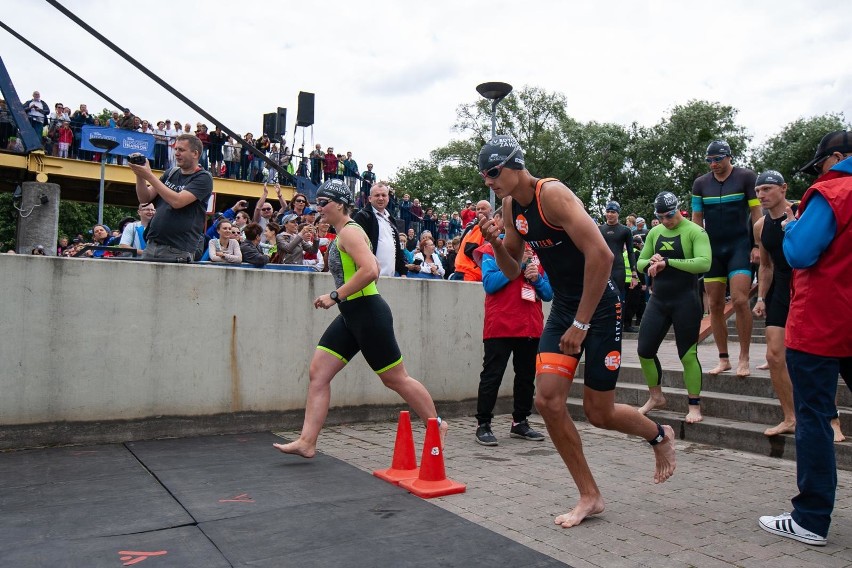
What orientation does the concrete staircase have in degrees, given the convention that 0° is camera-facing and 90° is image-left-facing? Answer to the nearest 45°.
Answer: approximately 45°

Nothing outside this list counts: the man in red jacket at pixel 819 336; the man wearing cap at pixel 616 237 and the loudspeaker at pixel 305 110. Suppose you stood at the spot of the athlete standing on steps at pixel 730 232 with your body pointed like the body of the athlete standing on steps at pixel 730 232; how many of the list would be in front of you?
1

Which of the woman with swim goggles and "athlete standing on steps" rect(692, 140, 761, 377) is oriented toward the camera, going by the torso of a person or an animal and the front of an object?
the athlete standing on steps

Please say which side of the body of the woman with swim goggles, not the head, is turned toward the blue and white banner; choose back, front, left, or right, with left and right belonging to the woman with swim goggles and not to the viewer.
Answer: right

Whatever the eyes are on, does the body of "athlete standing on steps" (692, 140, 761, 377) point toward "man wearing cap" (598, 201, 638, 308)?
no

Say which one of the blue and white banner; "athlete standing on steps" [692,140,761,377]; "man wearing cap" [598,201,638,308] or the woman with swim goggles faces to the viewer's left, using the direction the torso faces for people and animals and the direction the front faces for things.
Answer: the woman with swim goggles

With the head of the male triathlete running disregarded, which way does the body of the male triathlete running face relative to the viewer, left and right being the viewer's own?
facing the viewer and to the left of the viewer

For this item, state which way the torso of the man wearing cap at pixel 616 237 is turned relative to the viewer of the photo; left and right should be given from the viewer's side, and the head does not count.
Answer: facing the viewer

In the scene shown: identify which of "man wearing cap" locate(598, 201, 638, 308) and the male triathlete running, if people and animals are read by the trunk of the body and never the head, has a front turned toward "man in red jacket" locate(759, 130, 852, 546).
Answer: the man wearing cap

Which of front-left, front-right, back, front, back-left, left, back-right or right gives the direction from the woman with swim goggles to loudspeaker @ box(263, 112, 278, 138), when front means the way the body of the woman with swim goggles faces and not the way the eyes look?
right

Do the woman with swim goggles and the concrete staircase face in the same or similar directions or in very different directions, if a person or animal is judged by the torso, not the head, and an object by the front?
same or similar directions

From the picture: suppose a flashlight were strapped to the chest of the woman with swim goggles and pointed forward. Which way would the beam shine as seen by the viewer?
to the viewer's left

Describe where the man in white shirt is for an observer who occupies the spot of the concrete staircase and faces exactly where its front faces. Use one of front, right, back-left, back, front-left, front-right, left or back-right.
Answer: front-right

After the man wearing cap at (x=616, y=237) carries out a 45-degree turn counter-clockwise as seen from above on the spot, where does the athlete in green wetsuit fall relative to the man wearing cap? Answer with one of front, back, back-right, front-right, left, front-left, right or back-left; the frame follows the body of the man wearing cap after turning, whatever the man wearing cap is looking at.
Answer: front-right

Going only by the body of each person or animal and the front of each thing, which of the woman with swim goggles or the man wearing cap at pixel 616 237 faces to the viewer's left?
the woman with swim goggles

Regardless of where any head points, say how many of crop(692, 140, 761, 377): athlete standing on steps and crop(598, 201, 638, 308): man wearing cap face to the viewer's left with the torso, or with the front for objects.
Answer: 0

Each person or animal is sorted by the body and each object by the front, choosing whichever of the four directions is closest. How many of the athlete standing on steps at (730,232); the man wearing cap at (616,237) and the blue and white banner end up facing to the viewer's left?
0

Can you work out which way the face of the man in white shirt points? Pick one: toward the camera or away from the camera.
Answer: toward the camera

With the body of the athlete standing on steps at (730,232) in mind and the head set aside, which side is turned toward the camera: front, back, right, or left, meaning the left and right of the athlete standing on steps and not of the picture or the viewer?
front

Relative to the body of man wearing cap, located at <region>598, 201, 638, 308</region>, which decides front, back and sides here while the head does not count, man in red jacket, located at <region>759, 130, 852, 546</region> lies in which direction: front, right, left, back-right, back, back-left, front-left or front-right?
front

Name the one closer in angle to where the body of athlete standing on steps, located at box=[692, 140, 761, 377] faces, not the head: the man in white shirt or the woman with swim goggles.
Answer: the woman with swim goggles

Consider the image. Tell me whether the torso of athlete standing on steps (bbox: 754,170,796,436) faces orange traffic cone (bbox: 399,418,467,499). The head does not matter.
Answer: yes
